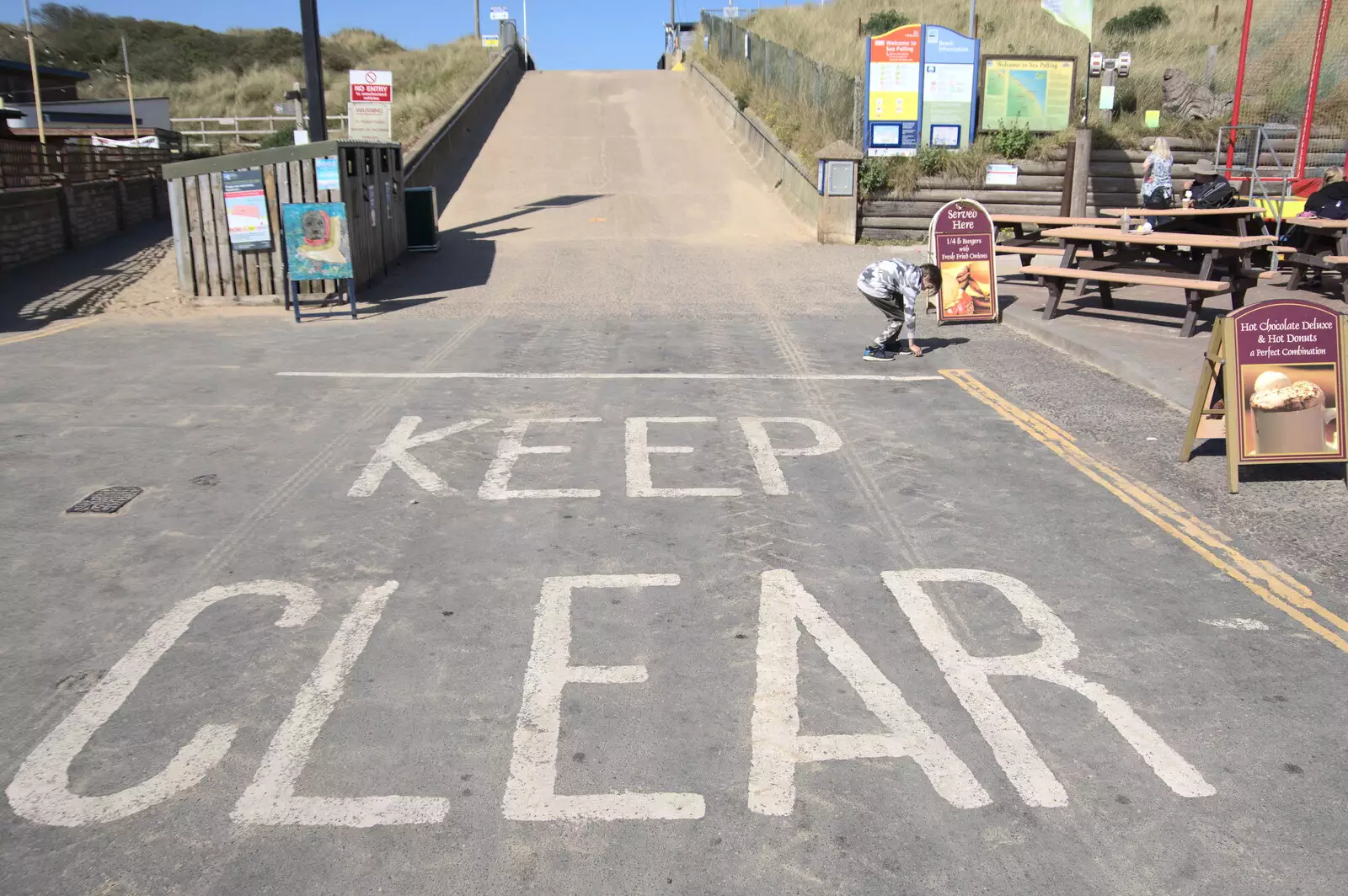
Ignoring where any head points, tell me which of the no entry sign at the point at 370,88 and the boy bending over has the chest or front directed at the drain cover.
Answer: the no entry sign

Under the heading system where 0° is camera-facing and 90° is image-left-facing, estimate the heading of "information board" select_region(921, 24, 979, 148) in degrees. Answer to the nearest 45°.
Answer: approximately 0°

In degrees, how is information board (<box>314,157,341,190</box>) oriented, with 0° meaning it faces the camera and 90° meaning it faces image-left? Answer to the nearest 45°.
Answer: approximately 0°

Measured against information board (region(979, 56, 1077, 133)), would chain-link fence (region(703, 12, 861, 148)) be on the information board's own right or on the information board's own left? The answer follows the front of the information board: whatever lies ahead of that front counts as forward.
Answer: on the information board's own right

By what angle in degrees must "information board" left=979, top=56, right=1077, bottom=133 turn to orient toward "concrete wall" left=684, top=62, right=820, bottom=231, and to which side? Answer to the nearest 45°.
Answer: approximately 90° to its right

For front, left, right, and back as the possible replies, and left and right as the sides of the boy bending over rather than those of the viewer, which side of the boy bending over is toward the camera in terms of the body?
right

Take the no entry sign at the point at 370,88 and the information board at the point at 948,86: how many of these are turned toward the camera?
2

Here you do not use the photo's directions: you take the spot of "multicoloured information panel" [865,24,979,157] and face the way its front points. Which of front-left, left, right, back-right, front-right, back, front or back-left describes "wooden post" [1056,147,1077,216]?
left
